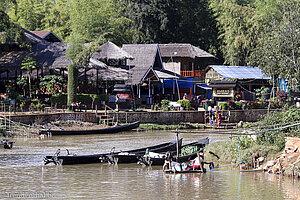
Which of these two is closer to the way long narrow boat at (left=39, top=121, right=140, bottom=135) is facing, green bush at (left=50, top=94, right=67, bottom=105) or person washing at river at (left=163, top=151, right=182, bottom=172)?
the person washing at river

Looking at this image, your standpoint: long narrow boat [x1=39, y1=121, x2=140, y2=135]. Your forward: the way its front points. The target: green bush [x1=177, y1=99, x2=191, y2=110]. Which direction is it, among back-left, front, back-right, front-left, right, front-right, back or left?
front-left

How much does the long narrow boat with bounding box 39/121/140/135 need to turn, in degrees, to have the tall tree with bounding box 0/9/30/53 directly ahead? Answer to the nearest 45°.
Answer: approximately 135° to its left

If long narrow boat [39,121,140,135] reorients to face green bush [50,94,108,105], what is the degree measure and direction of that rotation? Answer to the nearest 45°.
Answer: approximately 90° to its left

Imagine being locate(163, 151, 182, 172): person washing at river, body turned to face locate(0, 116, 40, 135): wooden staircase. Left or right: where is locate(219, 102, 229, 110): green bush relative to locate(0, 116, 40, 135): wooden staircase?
right

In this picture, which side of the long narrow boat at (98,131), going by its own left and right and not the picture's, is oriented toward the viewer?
right
